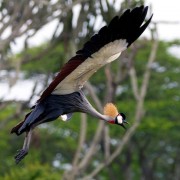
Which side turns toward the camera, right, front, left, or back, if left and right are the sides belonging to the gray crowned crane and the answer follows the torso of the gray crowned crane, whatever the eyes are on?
right
